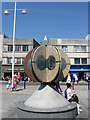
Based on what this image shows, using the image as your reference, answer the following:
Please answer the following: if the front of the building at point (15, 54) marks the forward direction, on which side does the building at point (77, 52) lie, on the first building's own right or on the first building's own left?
on the first building's own left

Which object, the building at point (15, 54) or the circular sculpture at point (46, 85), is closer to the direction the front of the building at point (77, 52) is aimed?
the circular sculpture

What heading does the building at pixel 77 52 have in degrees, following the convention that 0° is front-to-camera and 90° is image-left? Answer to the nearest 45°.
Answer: approximately 0°

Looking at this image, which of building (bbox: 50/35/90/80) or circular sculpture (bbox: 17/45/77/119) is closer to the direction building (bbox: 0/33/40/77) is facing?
the circular sculpture

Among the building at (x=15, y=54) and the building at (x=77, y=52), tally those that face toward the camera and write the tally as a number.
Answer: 2

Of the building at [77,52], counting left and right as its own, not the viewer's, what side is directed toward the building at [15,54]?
right

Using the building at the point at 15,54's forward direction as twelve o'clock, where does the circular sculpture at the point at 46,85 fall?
The circular sculpture is roughly at 12 o'clock from the building.

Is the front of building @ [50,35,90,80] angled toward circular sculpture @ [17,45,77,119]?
yes
